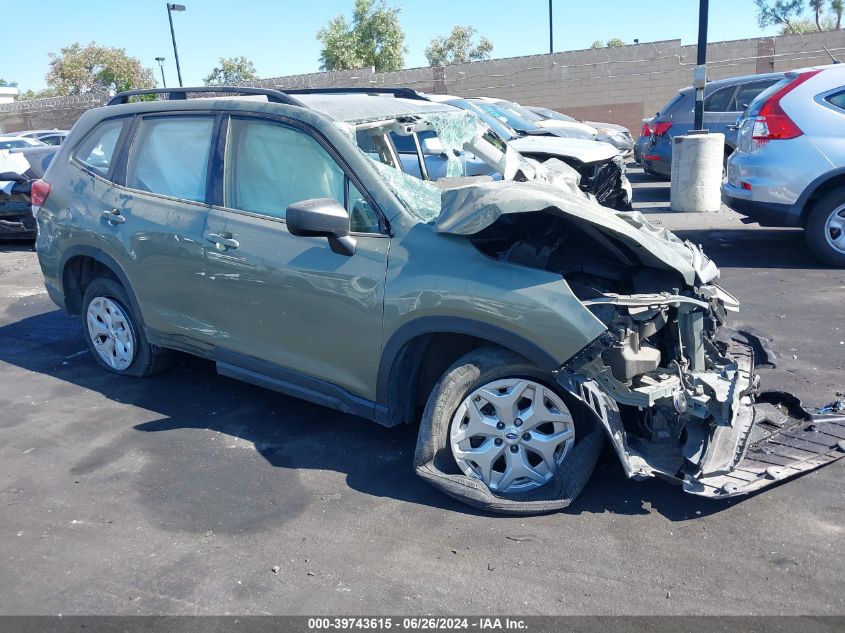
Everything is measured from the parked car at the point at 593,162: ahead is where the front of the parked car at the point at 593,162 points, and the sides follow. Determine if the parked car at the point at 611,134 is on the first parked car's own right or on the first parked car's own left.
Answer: on the first parked car's own left

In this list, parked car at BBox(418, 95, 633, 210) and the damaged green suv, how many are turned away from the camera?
0

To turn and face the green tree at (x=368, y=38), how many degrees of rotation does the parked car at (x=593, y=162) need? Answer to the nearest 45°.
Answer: approximately 135° to its left

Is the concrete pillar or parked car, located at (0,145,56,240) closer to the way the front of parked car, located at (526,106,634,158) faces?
the concrete pillar

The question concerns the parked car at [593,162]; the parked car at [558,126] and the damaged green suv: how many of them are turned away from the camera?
0

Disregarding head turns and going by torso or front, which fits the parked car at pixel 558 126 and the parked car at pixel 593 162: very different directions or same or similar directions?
same or similar directions

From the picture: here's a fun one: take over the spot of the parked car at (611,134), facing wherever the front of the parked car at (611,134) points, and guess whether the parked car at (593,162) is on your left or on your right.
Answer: on your right

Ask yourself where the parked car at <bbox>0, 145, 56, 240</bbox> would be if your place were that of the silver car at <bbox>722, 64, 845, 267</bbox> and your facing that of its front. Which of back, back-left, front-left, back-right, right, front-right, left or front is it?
back-left

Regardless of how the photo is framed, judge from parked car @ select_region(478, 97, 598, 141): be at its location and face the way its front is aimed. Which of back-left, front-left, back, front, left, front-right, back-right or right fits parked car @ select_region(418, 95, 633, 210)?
front-right

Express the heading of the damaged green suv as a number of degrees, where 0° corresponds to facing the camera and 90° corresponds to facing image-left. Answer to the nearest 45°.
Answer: approximately 315°

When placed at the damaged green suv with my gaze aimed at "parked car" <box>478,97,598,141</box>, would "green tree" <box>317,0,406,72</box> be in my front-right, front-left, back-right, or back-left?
front-left

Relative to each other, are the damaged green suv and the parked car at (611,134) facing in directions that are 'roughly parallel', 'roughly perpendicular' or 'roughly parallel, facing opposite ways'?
roughly parallel

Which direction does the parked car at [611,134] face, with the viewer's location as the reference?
facing the viewer and to the right of the viewer

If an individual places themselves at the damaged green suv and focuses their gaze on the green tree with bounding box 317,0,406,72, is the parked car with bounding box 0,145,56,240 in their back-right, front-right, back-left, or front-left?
front-left

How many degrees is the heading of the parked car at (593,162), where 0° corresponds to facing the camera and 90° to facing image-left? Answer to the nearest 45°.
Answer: approximately 315°
